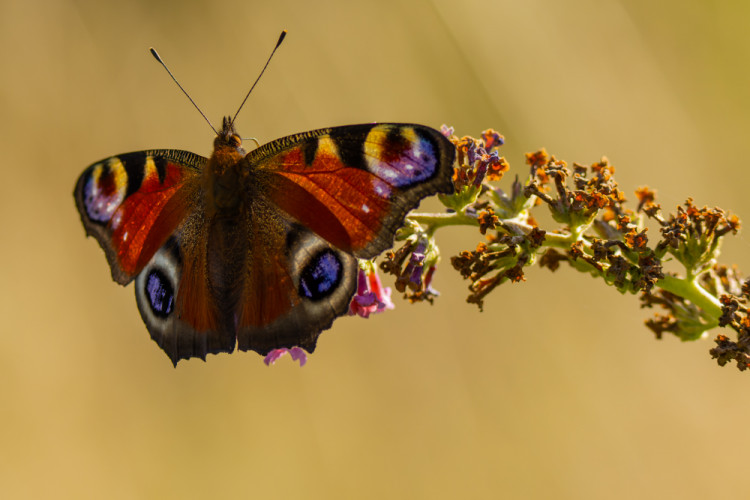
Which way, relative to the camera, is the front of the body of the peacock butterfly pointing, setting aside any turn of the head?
away from the camera
